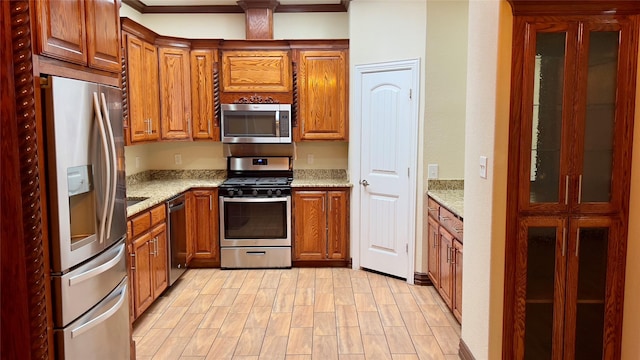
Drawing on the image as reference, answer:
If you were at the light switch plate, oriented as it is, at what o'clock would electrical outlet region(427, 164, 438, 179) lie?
The electrical outlet is roughly at 4 o'clock from the light switch plate.

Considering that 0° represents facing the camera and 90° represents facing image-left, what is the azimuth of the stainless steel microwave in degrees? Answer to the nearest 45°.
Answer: approximately 0°

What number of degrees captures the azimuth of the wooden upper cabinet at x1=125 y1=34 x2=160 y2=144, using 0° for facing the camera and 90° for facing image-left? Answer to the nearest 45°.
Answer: approximately 315°

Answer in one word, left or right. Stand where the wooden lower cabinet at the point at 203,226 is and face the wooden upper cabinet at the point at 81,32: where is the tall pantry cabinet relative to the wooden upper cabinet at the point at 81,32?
left

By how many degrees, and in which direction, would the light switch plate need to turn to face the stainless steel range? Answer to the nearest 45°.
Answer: approximately 90° to its right

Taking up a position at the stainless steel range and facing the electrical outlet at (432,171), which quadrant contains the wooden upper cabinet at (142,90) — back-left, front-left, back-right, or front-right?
back-right

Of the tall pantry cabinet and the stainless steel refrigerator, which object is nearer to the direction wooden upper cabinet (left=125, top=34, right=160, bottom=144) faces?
the tall pantry cabinet

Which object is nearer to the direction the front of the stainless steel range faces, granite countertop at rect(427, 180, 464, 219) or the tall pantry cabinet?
the tall pantry cabinet

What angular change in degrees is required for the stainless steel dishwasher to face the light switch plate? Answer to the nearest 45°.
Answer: approximately 45° to its right
